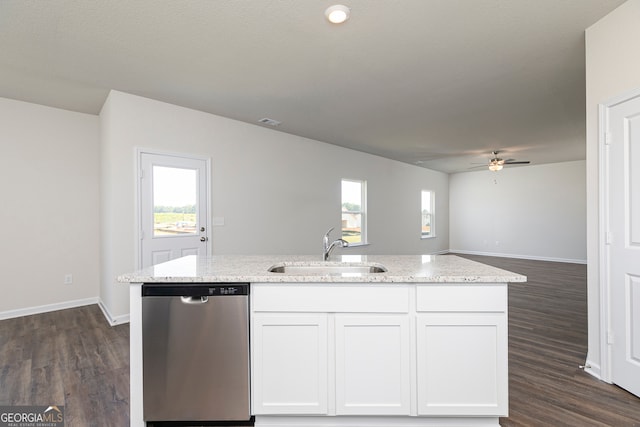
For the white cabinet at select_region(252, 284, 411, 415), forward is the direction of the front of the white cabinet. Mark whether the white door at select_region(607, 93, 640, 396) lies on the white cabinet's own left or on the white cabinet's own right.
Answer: on the white cabinet's own left

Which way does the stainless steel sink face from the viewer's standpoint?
toward the camera

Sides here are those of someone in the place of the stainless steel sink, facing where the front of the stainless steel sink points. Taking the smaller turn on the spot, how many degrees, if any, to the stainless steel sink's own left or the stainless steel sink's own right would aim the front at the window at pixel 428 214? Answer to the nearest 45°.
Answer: approximately 135° to the stainless steel sink's own left

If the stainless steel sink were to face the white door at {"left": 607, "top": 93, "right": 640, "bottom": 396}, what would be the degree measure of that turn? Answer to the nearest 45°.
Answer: approximately 90° to its left

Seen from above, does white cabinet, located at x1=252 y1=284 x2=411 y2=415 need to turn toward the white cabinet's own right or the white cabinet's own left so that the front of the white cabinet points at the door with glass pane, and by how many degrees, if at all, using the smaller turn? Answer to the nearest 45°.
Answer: approximately 135° to the white cabinet's own right

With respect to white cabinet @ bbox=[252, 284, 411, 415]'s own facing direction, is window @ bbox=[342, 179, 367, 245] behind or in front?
behind

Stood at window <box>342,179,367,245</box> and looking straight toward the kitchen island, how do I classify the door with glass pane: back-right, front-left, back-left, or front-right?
front-right

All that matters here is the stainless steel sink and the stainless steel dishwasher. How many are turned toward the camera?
2

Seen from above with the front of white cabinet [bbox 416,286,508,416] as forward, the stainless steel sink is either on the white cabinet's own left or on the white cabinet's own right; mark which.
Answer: on the white cabinet's own right

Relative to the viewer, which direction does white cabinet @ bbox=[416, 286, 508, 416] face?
toward the camera

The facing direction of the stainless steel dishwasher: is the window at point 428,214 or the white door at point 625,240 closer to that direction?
the white door

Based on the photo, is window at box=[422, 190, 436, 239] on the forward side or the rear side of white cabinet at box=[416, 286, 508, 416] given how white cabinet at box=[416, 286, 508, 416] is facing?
on the rear side

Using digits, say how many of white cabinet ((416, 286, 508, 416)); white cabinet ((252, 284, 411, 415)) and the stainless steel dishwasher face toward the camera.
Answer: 3

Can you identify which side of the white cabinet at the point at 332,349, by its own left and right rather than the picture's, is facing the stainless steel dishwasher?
right

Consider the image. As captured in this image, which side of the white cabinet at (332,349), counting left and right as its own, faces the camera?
front
